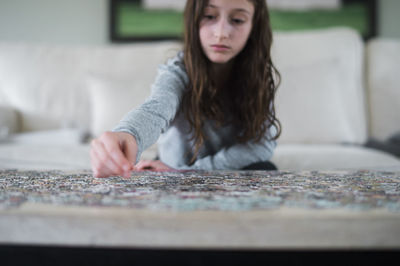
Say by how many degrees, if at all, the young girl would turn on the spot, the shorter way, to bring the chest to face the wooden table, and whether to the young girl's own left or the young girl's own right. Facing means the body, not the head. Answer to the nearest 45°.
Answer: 0° — they already face it

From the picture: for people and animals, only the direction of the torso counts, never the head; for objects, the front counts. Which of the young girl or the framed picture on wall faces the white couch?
the framed picture on wall

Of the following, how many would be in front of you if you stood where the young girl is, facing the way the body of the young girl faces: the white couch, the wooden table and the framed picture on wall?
1

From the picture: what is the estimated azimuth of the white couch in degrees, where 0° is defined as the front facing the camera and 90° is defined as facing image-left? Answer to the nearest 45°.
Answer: approximately 0°

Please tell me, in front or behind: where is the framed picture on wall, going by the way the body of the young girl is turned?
behind

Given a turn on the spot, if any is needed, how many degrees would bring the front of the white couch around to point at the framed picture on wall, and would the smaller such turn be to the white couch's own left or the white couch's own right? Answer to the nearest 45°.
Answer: approximately 180°
